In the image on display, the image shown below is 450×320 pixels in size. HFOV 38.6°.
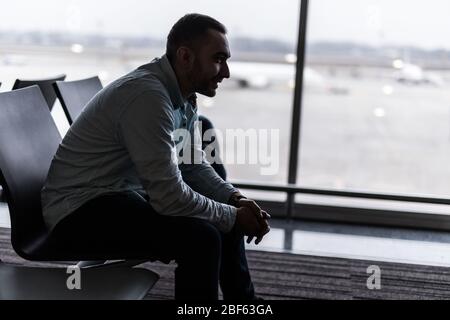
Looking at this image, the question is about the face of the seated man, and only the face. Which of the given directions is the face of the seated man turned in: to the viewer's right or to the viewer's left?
to the viewer's right

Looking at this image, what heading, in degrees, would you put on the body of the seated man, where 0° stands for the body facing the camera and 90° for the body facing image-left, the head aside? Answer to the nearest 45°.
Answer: approximately 270°

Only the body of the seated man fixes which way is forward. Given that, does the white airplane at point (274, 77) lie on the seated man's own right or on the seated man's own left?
on the seated man's own left

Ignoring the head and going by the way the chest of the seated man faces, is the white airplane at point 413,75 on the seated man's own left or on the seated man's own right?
on the seated man's own left

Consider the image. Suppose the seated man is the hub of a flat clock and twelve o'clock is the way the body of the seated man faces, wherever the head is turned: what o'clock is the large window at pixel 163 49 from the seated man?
The large window is roughly at 9 o'clock from the seated man.

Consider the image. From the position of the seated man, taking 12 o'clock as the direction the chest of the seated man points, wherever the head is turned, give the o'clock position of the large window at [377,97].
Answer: The large window is roughly at 10 o'clock from the seated man.

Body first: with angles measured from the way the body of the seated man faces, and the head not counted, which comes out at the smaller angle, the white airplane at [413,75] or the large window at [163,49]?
the white airplane
